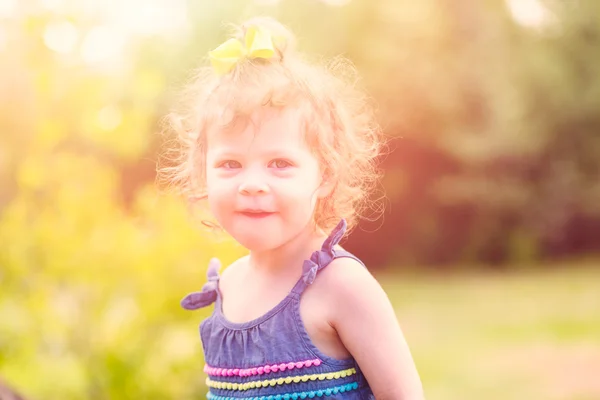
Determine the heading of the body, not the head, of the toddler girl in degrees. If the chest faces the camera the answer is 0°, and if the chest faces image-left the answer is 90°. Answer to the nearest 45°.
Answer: approximately 45°
